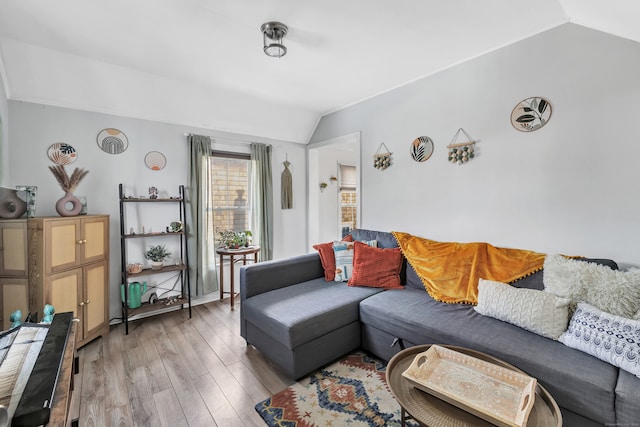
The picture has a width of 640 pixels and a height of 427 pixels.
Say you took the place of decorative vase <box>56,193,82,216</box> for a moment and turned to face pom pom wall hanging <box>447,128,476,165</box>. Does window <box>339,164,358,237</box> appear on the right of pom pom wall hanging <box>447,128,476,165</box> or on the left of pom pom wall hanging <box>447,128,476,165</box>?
left

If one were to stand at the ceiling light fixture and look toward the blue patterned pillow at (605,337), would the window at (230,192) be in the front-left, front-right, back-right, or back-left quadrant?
back-left

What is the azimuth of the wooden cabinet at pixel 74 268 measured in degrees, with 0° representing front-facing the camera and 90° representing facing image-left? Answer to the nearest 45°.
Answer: approximately 315°

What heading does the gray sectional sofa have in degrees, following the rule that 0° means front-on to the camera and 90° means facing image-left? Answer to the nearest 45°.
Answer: approximately 45°

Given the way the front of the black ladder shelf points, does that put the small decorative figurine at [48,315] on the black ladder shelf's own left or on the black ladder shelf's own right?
on the black ladder shelf's own right

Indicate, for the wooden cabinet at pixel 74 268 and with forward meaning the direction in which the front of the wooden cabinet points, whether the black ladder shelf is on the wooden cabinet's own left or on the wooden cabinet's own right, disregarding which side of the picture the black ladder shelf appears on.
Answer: on the wooden cabinet's own left
